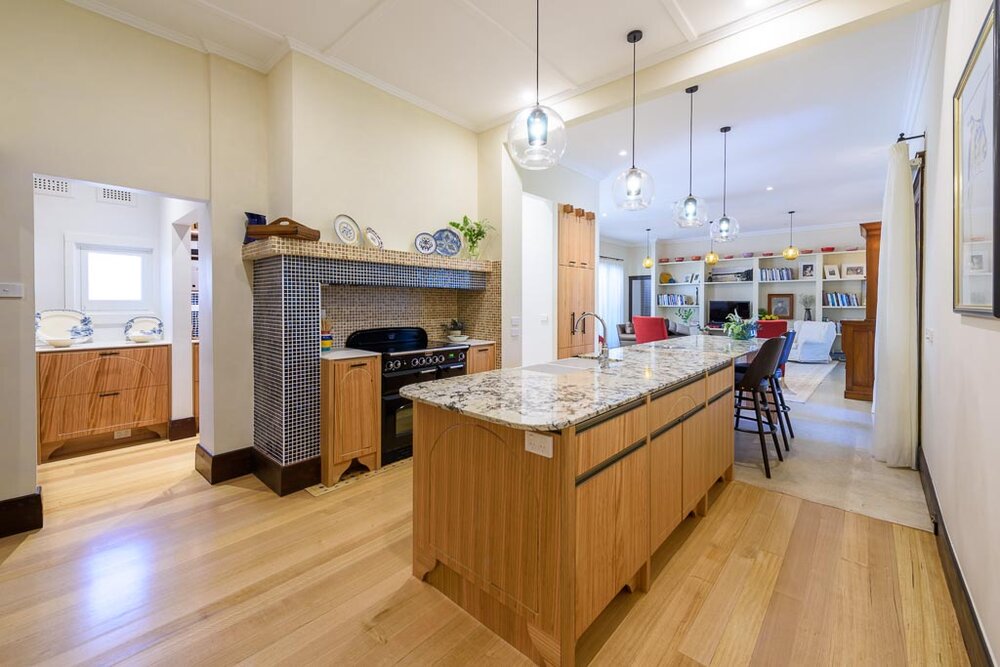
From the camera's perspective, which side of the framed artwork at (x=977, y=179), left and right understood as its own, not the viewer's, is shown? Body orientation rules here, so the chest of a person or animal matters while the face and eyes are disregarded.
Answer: left

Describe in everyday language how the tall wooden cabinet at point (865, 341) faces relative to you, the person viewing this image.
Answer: facing to the left of the viewer

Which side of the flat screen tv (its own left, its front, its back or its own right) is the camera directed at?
front

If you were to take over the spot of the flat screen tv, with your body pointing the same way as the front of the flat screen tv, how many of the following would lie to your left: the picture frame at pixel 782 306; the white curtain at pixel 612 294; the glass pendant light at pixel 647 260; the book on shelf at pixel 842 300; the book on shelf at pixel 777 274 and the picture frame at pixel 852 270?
4

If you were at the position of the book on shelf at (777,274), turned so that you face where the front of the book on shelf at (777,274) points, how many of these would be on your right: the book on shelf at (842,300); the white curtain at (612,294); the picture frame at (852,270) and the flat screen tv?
2

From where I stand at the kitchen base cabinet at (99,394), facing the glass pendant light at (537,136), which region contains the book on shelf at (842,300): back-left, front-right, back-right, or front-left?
front-left

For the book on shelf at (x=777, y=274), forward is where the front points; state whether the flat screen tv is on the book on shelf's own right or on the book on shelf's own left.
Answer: on the book on shelf's own right

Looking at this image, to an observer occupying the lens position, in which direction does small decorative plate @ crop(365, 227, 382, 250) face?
facing the viewer and to the right of the viewer

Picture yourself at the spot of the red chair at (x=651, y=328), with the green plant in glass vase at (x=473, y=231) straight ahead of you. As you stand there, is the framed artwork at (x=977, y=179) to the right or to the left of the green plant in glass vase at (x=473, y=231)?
left

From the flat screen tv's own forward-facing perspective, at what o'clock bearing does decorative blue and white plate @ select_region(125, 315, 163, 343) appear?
The decorative blue and white plate is roughly at 1 o'clock from the flat screen tv.

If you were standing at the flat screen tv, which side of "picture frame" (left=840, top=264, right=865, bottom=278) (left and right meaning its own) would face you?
right

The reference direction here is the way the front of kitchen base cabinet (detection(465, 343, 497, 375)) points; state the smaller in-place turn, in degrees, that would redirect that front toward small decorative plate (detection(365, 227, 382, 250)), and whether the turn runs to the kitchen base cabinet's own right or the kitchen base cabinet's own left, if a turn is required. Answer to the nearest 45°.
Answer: approximately 90° to the kitchen base cabinet's own right

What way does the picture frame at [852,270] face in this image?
toward the camera

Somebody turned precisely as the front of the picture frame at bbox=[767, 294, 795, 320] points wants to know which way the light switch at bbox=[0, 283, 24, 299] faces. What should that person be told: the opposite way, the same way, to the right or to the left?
to the left
